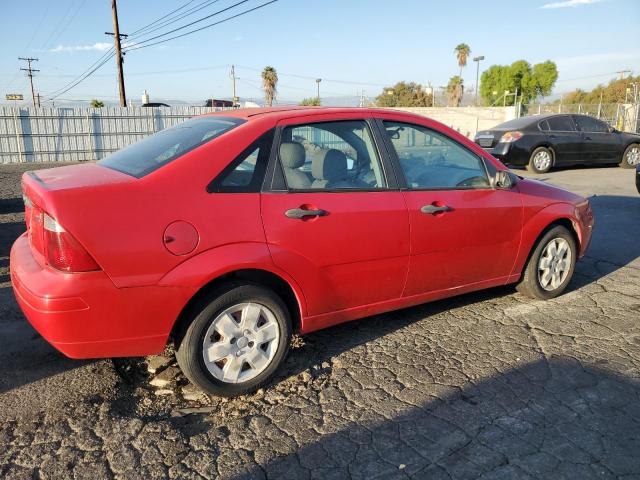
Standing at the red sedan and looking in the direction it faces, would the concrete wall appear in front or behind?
in front

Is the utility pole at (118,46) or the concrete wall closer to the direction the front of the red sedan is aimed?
the concrete wall

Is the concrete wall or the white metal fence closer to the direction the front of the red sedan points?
the concrete wall

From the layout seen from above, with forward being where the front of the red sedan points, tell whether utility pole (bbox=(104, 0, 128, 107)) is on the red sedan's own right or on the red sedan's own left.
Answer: on the red sedan's own left

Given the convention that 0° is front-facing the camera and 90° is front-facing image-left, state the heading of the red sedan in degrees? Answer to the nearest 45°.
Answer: approximately 225°

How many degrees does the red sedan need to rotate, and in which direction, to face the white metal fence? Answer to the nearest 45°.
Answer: approximately 90° to its left
